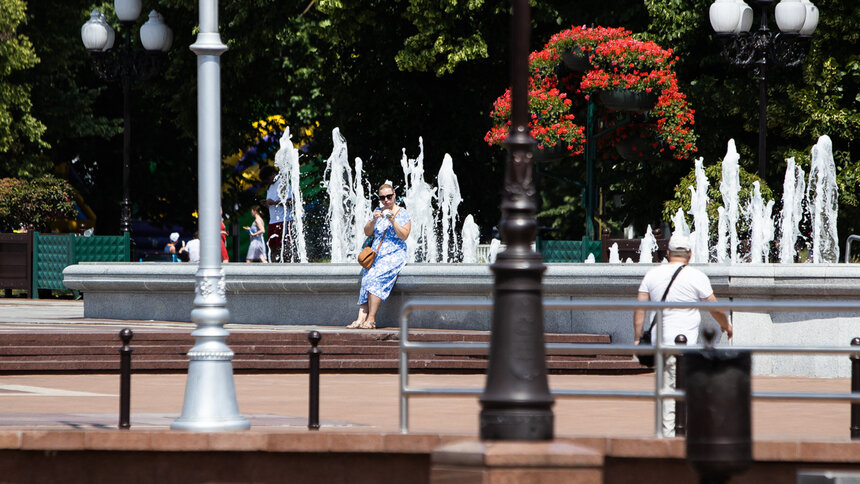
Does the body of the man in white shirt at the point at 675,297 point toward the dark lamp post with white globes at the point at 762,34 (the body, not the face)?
yes

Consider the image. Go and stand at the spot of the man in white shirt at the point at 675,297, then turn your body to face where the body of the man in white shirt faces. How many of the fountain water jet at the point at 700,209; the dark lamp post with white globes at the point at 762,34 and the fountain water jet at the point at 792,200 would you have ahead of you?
3

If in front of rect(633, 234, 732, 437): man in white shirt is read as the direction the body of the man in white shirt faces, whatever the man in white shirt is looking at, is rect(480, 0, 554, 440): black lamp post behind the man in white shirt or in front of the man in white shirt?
behind

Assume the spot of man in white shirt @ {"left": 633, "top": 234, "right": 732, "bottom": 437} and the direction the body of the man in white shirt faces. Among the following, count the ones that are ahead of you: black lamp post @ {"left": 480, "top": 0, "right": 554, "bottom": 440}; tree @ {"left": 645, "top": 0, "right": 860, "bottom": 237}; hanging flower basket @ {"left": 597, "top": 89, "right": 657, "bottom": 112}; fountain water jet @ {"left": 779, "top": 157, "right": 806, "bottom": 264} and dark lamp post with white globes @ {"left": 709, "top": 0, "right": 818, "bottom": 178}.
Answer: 4

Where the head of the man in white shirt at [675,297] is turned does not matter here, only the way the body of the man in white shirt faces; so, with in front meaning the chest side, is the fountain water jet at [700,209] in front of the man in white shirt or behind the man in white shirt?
in front

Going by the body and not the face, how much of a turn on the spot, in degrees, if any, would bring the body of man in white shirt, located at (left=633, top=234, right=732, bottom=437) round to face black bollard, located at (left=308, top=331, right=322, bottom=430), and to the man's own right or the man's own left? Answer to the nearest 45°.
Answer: approximately 90° to the man's own left

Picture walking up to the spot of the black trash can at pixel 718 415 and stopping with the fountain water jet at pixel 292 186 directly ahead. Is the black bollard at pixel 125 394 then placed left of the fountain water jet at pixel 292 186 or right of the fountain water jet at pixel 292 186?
left

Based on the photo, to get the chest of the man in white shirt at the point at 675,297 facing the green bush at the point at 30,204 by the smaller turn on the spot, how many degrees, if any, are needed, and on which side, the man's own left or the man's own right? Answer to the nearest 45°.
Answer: approximately 45° to the man's own left

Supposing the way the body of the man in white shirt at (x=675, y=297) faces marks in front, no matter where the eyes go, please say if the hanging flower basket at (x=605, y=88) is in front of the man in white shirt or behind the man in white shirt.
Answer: in front

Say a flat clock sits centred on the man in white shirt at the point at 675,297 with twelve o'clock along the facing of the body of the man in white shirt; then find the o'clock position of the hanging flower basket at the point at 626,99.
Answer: The hanging flower basket is roughly at 12 o'clock from the man in white shirt.

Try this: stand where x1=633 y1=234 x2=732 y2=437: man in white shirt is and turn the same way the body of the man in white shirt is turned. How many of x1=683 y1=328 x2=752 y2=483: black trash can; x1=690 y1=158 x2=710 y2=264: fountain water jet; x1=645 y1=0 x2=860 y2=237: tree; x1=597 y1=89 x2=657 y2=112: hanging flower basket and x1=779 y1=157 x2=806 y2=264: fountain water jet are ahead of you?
4

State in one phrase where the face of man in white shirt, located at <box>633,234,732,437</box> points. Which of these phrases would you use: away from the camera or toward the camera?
away from the camera

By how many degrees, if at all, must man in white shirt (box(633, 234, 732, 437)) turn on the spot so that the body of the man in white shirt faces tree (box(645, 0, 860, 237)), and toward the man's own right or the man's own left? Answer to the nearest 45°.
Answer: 0° — they already face it

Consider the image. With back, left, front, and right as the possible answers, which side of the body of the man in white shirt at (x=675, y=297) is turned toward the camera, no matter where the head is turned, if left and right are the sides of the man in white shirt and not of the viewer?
back

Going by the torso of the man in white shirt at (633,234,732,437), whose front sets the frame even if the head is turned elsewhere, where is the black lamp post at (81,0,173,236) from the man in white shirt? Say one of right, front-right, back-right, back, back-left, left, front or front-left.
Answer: front-left

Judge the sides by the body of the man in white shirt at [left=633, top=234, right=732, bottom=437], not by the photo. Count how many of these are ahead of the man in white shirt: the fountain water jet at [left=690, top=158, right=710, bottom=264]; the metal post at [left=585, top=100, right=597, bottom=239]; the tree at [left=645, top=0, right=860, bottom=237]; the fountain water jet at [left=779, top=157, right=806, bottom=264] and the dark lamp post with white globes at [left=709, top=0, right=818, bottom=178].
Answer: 5

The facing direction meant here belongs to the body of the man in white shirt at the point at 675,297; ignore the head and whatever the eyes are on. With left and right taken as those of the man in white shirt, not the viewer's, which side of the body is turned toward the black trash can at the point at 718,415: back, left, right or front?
back
